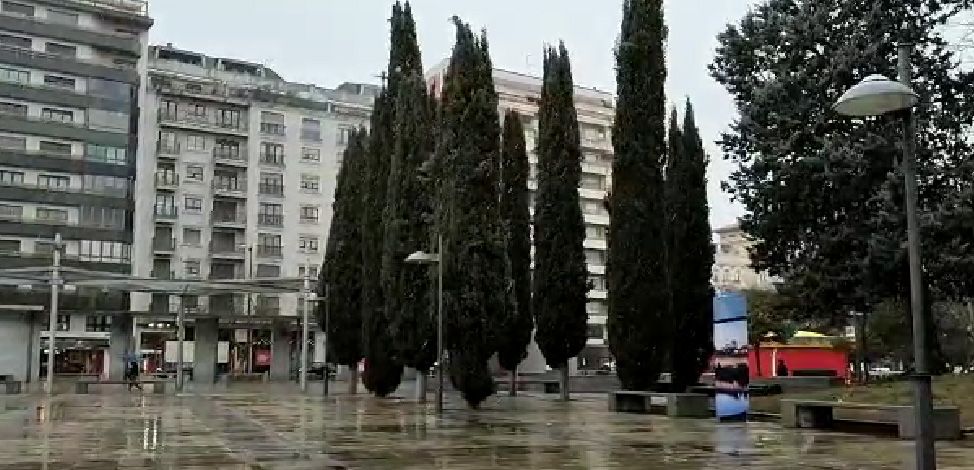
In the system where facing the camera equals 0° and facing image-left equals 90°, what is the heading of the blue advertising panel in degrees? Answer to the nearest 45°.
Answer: approximately 0°

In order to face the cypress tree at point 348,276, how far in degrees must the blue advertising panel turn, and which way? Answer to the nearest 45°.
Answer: approximately 135° to its right

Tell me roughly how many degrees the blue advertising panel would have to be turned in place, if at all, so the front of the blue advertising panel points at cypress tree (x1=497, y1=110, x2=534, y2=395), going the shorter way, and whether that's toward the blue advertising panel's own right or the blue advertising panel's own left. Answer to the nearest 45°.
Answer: approximately 135° to the blue advertising panel's own right

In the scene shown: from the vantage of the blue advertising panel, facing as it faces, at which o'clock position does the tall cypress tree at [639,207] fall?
The tall cypress tree is roughly at 5 o'clock from the blue advertising panel.

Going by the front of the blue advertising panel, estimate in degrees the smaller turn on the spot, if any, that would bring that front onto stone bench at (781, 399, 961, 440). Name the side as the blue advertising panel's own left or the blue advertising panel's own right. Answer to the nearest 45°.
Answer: approximately 45° to the blue advertising panel's own left

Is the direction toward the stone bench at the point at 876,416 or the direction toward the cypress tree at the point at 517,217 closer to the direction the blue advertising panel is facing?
the stone bench

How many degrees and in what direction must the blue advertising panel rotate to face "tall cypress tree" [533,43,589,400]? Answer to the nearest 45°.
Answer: approximately 135° to its right
